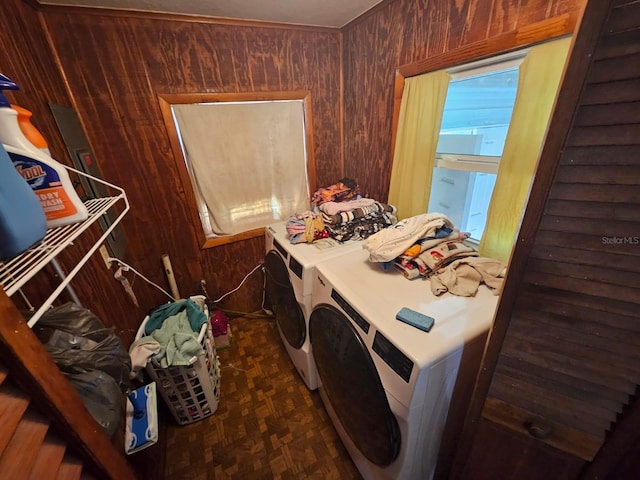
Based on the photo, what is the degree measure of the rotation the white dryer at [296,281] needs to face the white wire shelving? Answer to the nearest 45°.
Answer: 0° — it already faces it

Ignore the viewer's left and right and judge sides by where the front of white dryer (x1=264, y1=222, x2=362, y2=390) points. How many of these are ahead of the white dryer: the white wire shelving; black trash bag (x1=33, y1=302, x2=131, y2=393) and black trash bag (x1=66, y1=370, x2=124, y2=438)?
3

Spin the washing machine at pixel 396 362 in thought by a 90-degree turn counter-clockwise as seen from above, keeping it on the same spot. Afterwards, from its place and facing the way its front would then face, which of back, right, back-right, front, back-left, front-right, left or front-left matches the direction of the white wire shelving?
right

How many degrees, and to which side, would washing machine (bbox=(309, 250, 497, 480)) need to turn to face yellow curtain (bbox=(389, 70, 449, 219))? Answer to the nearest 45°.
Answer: approximately 135° to its right

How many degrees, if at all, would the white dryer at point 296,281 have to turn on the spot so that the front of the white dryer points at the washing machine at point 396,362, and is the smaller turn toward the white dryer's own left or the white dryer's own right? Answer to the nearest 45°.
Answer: approximately 90° to the white dryer's own left

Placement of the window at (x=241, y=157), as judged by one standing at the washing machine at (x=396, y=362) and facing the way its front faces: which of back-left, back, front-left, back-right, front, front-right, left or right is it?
right

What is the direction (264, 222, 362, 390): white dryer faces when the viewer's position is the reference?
facing the viewer and to the left of the viewer

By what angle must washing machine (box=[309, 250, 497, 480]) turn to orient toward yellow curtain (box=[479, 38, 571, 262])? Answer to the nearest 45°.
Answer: approximately 180°

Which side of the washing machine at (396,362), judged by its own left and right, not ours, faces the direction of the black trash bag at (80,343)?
front

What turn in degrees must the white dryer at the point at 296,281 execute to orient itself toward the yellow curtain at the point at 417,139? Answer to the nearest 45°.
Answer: approximately 135° to its left

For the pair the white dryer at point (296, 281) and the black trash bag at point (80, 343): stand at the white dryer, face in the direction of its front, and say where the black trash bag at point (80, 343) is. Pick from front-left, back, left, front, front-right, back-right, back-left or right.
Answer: front

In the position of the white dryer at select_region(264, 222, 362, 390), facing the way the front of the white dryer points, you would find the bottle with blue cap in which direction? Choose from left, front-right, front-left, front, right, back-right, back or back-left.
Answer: front

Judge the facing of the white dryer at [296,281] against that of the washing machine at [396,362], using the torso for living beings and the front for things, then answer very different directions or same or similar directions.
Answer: same or similar directions

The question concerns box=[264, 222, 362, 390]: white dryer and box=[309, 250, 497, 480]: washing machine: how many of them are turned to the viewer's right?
0
